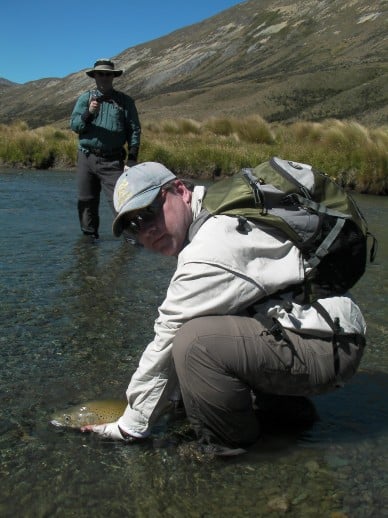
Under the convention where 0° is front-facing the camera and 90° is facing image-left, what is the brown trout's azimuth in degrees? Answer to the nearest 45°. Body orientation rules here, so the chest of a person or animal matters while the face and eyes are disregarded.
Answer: approximately 90°

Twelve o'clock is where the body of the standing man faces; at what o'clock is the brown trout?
The brown trout is roughly at 12 o'clock from the standing man.

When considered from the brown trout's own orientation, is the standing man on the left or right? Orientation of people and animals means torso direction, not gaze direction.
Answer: on its right

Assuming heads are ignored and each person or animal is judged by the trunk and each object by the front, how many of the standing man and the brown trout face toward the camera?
1

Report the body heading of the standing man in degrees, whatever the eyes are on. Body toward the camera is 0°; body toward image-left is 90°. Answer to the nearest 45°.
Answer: approximately 0°

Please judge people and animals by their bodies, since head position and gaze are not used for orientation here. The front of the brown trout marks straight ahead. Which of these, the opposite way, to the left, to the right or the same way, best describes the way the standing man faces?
to the left
